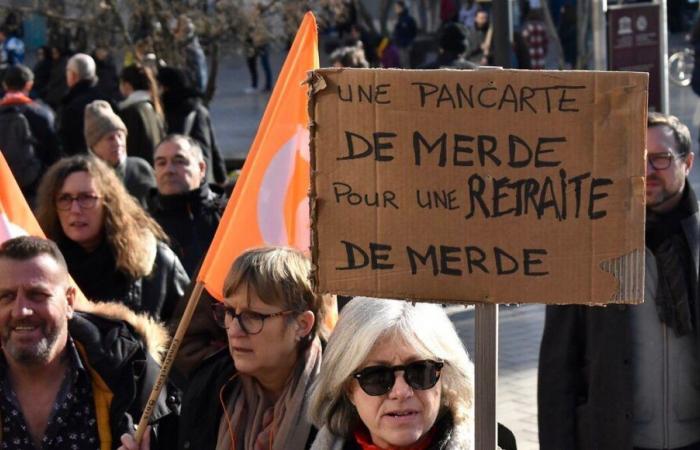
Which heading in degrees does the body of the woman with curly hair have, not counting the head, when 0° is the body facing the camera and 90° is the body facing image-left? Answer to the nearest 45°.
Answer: approximately 45°

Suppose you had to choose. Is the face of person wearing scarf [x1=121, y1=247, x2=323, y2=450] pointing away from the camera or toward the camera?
toward the camera

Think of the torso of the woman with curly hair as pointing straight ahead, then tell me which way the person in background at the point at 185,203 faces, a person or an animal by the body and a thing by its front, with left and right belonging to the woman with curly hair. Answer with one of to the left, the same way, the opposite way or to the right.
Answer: the same way

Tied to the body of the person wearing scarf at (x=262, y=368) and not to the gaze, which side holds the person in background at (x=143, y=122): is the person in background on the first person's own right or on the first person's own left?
on the first person's own right

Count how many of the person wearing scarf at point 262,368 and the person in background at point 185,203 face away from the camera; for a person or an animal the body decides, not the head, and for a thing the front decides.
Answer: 0

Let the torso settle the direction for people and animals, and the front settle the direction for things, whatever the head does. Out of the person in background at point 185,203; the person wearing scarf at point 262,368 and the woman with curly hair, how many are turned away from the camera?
0

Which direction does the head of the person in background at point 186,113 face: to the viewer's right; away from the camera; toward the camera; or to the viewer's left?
away from the camera

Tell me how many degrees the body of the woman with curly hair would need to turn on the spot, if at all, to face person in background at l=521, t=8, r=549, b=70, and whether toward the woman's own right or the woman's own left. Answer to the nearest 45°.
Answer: approximately 180°

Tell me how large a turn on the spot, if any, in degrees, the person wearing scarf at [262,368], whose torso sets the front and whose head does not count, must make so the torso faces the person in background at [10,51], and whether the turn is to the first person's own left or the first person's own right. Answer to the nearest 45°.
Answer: approximately 135° to the first person's own right

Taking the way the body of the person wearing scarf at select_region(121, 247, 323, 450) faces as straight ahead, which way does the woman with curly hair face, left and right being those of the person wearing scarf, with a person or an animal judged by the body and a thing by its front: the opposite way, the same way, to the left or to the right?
the same way

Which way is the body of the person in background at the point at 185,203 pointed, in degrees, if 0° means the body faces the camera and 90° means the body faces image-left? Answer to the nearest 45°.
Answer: approximately 45°

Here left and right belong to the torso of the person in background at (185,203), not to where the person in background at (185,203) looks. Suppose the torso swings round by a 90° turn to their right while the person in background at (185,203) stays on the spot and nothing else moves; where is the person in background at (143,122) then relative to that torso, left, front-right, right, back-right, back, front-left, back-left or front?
front-right

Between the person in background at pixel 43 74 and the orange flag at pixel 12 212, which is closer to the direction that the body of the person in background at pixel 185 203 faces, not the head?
the orange flag

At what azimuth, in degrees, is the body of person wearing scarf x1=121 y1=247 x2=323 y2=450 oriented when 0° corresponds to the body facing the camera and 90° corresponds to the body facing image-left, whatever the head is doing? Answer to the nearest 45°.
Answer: approximately 45°

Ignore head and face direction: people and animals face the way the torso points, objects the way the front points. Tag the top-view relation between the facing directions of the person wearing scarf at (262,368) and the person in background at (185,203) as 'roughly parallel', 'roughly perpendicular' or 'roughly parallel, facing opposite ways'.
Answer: roughly parallel

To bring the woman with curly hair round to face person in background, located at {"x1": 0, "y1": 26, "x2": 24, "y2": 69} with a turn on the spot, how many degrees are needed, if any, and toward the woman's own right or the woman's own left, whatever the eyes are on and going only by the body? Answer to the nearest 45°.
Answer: approximately 135° to the woman's own right

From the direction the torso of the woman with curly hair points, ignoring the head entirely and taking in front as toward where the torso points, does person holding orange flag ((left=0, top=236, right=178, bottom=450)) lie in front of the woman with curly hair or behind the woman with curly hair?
in front
